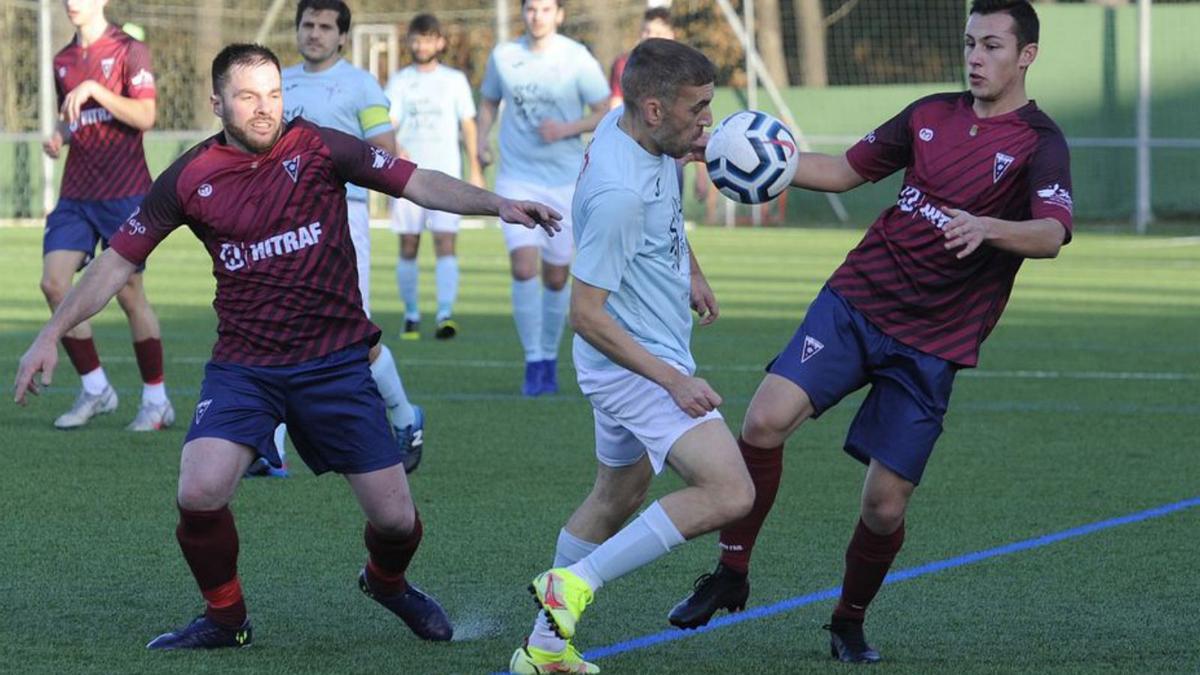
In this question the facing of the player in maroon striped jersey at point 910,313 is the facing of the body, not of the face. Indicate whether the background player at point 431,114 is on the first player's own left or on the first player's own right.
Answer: on the first player's own right

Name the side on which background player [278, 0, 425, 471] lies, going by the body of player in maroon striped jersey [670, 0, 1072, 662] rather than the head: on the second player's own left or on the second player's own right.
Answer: on the second player's own right

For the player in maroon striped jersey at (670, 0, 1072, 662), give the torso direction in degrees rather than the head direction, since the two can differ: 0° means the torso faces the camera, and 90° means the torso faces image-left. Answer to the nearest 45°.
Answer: approximately 45°

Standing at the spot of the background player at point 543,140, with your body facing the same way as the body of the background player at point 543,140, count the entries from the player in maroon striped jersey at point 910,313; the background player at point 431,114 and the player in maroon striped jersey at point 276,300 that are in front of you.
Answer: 2

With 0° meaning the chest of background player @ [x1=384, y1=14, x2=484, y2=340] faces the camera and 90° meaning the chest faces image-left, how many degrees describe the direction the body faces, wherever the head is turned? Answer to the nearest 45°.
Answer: approximately 0°

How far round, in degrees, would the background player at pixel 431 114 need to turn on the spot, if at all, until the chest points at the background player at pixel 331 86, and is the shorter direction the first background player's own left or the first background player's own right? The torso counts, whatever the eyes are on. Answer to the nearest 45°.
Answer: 0° — they already face them

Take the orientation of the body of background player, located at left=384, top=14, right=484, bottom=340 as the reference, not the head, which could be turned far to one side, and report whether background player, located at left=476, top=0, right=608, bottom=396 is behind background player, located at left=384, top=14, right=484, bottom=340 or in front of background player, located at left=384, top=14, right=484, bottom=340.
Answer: in front

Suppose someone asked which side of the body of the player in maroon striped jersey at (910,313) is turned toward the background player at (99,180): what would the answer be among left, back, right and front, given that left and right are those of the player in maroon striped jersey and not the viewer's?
right

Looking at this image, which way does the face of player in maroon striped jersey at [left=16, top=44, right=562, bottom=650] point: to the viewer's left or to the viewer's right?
to the viewer's right

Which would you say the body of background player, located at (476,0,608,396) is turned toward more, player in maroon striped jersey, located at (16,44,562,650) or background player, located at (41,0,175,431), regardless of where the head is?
the player in maroon striped jersey
